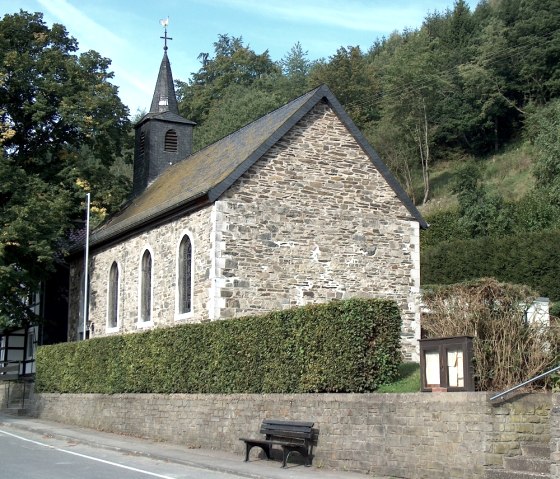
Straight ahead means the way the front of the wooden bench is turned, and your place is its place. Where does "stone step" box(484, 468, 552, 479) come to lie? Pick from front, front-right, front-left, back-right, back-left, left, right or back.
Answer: left

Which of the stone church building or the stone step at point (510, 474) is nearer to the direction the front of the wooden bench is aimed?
the stone step

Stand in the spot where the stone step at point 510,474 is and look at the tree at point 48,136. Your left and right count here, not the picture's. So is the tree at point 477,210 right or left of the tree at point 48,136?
right

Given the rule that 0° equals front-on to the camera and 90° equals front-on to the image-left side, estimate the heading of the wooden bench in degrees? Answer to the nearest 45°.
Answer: approximately 45°

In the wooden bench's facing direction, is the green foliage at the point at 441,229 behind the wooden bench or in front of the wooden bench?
behind

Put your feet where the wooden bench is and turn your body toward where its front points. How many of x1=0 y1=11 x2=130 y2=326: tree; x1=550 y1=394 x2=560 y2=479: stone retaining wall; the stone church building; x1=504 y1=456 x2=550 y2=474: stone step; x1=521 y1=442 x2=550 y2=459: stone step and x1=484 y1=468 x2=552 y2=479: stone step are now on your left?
4

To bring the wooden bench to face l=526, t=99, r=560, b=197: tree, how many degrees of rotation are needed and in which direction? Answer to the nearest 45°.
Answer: approximately 180°

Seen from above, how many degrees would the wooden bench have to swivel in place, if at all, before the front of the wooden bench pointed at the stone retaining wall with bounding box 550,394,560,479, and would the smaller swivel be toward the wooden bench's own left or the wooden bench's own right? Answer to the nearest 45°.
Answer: approximately 90° to the wooden bench's own left

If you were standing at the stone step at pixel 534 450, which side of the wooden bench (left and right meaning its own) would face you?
left
